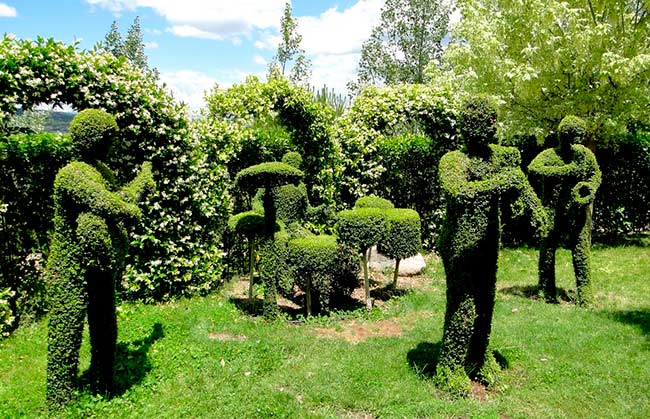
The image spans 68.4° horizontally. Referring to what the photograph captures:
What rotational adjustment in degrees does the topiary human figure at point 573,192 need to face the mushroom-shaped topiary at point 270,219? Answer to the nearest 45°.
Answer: approximately 45° to its right

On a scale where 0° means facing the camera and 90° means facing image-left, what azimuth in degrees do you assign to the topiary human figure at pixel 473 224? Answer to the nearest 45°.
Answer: approximately 315°

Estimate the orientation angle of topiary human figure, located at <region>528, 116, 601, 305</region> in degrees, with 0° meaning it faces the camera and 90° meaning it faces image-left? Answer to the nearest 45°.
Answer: approximately 0°

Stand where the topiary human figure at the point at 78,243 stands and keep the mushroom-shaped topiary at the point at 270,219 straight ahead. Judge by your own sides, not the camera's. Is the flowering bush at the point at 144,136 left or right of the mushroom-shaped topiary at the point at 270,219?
left

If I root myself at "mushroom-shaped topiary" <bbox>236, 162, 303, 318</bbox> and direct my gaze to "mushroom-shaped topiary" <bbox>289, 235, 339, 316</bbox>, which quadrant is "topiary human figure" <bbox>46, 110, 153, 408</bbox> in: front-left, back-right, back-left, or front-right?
back-right
